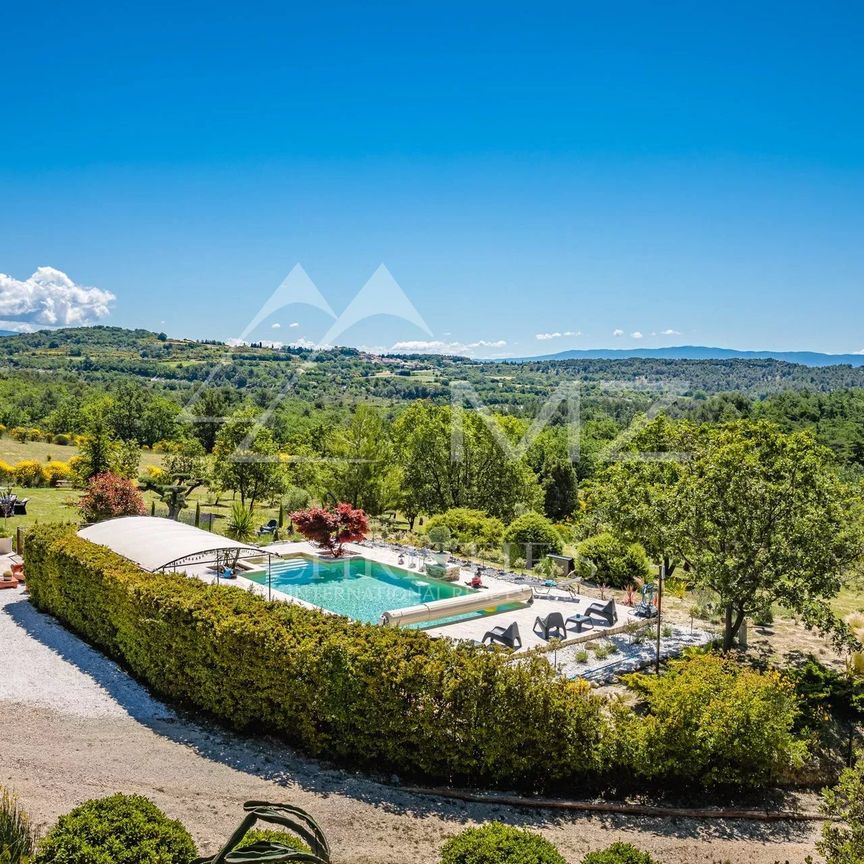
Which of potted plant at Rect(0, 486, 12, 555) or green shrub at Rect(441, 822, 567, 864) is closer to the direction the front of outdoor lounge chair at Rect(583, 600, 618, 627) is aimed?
the potted plant

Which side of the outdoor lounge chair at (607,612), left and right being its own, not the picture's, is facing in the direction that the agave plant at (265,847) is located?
left

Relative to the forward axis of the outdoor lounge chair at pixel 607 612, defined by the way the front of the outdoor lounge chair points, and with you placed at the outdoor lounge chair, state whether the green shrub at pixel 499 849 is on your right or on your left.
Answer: on your left

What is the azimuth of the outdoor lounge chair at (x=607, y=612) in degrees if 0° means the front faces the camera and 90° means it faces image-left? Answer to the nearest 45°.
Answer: approximately 90°

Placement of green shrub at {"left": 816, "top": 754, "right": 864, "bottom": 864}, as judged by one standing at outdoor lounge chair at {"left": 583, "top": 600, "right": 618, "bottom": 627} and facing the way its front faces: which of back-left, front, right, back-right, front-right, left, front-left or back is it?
left

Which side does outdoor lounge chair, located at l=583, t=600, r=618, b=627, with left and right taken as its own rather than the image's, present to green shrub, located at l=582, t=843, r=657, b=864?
left

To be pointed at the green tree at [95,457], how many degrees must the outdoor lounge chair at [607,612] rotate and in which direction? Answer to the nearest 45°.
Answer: approximately 45° to its right

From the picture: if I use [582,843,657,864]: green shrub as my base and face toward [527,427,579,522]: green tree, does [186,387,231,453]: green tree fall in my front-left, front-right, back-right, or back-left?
front-left
